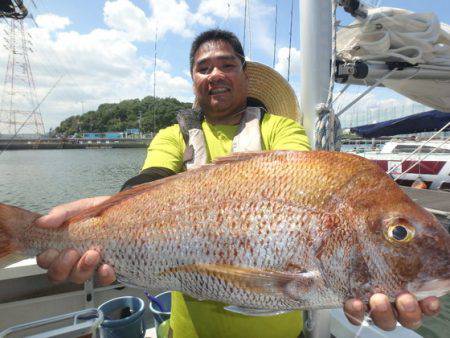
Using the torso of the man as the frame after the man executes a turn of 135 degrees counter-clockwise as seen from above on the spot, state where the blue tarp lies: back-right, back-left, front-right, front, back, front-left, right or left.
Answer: front

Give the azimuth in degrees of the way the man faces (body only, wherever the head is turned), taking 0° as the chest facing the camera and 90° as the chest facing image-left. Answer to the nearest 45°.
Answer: approximately 0°
